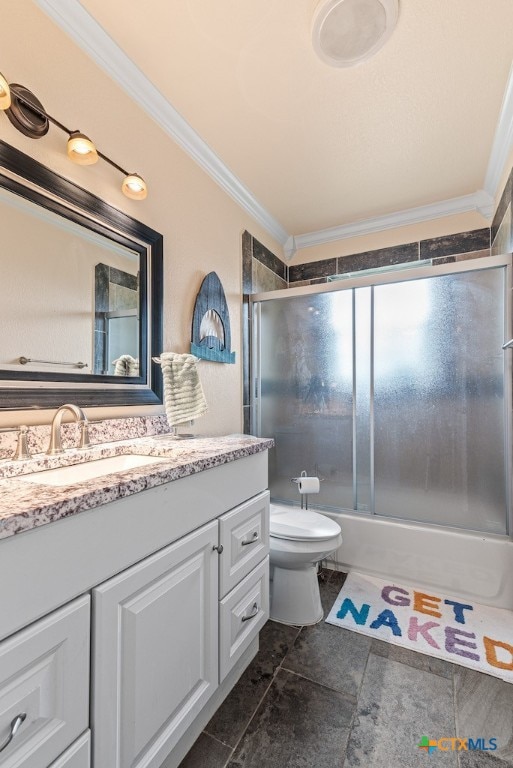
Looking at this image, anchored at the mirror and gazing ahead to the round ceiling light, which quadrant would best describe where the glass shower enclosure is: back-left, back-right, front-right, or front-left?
front-left

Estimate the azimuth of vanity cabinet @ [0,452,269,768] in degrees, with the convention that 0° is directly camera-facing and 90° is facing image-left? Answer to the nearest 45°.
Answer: approximately 315°

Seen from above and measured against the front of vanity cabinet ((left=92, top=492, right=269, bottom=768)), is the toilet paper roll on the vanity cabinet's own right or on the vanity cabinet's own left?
on the vanity cabinet's own left

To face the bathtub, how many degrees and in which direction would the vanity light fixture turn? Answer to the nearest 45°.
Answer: approximately 45° to its left

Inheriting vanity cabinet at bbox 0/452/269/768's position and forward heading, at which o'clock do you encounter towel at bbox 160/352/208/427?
The towel is roughly at 8 o'clock from the vanity cabinet.

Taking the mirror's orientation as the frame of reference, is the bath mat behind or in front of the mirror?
in front

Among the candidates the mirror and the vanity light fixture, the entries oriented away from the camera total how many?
0

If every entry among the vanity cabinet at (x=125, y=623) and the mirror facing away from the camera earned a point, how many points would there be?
0

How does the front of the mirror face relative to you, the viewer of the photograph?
facing the viewer and to the right of the viewer

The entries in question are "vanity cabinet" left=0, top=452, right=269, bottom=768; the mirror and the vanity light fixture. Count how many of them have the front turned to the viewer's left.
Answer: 0
